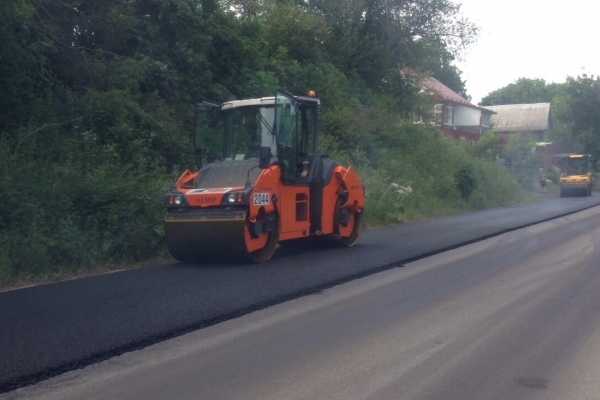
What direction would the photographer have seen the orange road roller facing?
facing the viewer and to the left of the viewer
